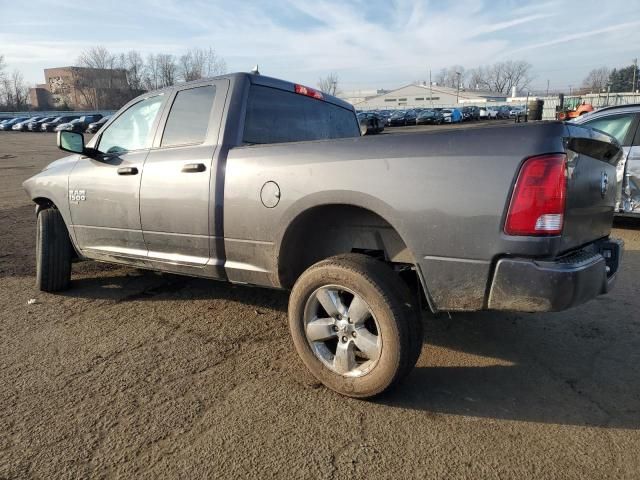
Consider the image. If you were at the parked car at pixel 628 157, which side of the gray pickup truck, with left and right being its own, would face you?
right

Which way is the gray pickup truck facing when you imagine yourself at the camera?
facing away from the viewer and to the left of the viewer
